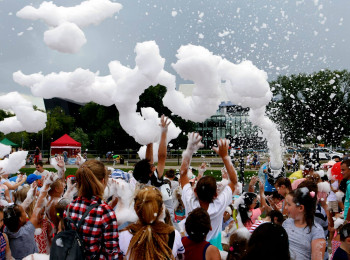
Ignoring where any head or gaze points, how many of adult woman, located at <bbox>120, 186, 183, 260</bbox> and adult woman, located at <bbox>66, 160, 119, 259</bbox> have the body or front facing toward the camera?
0

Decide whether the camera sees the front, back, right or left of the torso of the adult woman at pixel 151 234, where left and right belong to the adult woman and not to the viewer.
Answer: back

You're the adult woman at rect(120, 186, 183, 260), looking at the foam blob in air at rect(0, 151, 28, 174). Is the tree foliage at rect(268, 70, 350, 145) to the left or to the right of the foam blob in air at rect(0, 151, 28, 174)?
right

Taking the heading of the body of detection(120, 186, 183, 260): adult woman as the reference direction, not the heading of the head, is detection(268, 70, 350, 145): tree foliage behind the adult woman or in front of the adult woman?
in front

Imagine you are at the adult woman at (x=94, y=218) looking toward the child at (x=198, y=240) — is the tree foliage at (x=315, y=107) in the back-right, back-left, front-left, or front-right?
front-left

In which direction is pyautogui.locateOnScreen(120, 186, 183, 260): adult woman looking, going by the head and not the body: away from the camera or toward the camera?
away from the camera

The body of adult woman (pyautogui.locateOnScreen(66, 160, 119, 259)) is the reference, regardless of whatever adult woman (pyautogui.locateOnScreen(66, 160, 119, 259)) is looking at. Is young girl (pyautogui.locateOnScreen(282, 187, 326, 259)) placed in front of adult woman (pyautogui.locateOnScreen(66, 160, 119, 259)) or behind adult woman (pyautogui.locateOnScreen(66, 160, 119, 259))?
in front

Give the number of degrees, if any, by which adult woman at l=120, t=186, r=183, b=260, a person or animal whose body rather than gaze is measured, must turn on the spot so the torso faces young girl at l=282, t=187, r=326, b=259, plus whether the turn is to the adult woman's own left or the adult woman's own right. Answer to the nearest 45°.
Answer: approximately 90° to the adult woman's own right

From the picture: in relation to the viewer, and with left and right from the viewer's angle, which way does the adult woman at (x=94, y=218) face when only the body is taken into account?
facing away from the viewer and to the right of the viewer

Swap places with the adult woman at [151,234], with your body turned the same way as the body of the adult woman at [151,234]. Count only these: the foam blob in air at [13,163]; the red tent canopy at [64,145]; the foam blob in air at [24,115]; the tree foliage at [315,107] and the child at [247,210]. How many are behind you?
0

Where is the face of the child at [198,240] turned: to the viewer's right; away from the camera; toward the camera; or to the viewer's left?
away from the camera

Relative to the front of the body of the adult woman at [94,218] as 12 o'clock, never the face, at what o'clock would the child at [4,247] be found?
The child is roughly at 9 o'clock from the adult woman.

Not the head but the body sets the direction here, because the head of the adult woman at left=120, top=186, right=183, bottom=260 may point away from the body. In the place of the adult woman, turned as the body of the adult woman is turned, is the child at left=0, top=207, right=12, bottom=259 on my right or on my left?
on my left

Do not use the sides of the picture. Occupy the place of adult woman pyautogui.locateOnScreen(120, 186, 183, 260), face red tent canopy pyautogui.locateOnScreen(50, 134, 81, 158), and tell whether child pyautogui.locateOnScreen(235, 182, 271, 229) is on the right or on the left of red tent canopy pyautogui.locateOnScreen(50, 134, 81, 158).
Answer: right

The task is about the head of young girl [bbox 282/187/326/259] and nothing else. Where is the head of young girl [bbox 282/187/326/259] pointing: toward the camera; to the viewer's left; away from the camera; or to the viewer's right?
to the viewer's left

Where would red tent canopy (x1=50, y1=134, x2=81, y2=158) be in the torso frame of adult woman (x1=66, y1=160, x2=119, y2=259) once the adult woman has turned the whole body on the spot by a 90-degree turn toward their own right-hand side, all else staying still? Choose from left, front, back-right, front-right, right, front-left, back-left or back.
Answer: back-left
